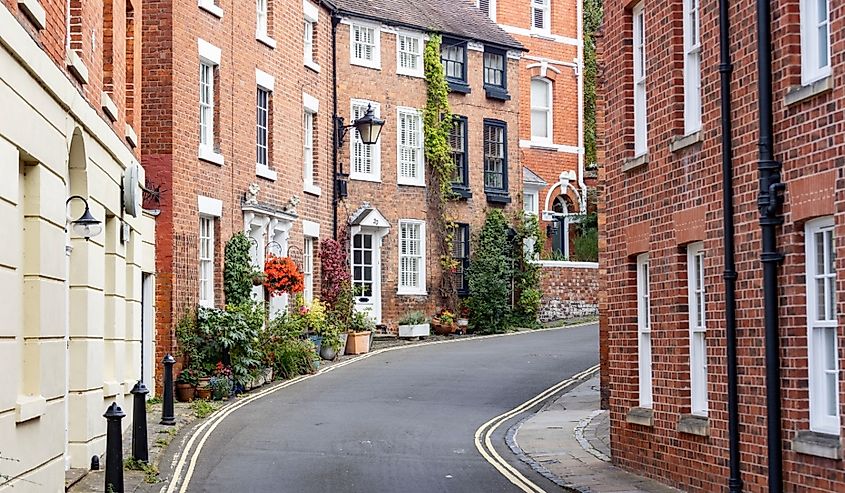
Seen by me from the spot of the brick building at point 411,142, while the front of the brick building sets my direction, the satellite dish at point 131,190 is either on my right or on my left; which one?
on my right

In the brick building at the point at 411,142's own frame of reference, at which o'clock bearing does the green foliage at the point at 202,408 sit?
The green foliage is roughly at 2 o'clock from the brick building.

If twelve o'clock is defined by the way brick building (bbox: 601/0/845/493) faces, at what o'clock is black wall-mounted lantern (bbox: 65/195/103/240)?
The black wall-mounted lantern is roughly at 1 o'clock from the brick building.

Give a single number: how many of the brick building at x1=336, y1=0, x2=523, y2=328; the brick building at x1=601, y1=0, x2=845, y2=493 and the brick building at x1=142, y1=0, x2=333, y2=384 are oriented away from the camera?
0

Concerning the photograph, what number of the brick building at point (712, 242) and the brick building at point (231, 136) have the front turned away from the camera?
0

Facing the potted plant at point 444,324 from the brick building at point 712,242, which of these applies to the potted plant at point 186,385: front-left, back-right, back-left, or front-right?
front-left

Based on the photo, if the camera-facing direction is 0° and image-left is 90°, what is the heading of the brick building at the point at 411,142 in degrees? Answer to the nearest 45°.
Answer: approximately 315°

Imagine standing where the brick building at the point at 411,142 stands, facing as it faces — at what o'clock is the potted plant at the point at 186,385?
The potted plant is roughly at 2 o'clock from the brick building.

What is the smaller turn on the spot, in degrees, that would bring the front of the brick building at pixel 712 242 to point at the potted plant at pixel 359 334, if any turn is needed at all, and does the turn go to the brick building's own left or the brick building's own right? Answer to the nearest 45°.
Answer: approximately 90° to the brick building's own right

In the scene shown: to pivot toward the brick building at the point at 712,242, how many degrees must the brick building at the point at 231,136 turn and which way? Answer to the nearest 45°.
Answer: approximately 45° to its right

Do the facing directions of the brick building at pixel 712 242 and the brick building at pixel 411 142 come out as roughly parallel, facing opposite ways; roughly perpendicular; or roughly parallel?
roughly perpendicular

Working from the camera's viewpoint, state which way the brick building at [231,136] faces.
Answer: facing the viewer and to the right of the viewer
